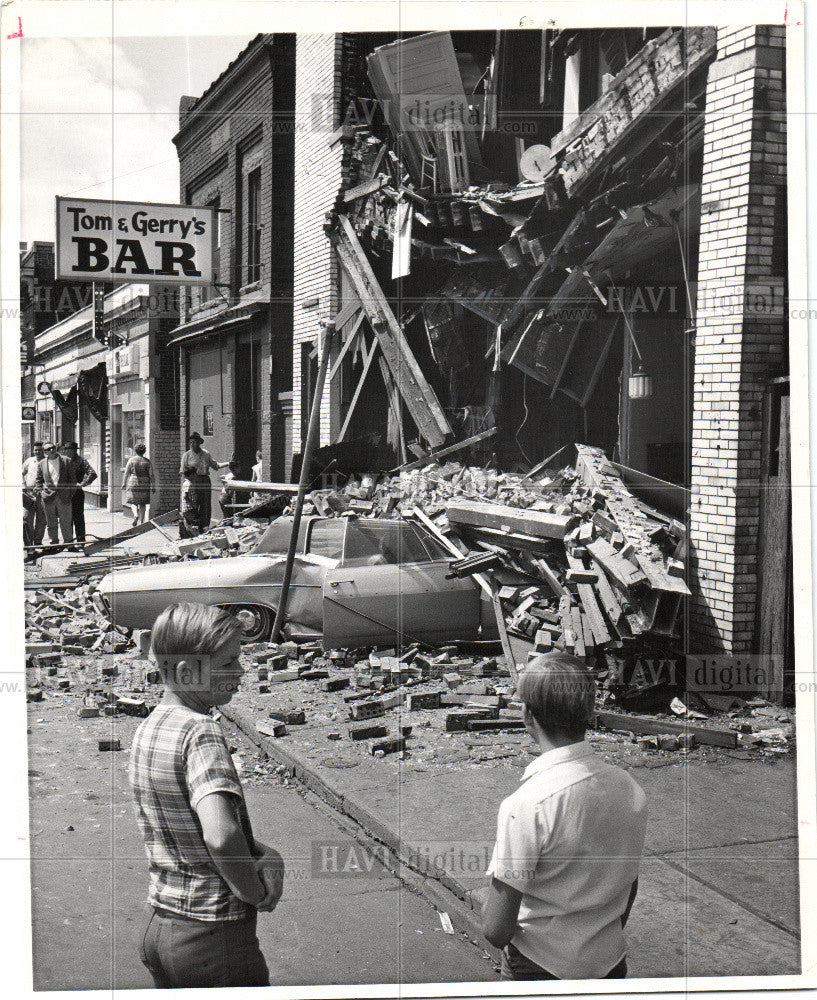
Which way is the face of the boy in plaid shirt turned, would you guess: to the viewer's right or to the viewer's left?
to the viewer's right

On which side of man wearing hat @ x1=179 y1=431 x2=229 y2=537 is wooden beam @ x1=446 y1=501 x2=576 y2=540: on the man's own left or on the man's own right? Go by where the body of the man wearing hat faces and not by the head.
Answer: on the man's own left

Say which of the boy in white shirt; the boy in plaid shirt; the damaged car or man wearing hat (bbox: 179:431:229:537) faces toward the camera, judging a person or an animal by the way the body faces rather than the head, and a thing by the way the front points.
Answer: the man wearing hat

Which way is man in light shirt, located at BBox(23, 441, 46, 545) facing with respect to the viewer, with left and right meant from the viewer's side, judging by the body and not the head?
facing the viewer and to the right of the viewer

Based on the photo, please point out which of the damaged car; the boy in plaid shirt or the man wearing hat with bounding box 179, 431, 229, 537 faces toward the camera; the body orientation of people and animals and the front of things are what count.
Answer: the man wearing hat

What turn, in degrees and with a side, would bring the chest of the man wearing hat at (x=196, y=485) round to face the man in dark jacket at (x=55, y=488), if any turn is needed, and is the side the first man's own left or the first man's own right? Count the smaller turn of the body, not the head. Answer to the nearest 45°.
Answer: approximately 45° to the first man's own right

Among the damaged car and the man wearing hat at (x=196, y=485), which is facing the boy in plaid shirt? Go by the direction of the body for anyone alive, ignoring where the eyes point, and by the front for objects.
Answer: the man wearing hat

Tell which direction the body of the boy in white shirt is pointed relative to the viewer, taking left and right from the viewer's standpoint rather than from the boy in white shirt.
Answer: facing away from the viewer and to the left of the viewer

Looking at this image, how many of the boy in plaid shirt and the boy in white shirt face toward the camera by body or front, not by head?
0
